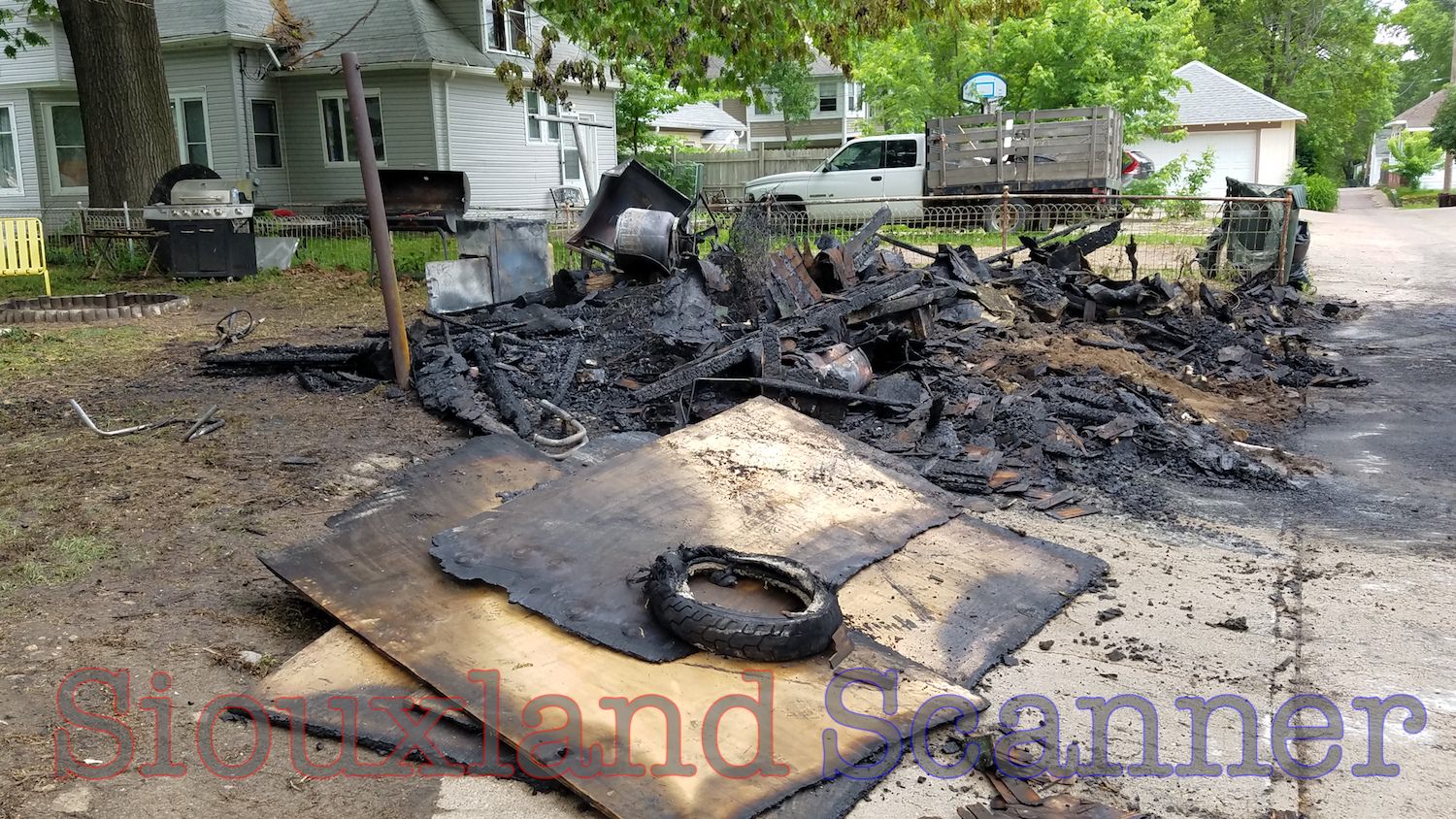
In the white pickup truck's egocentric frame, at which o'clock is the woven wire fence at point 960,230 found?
The woven wire fence is roughly at 9 o'clock from the white pickup truck.

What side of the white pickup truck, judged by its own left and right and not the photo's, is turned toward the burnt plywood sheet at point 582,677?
left

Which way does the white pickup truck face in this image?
to the viewer's left

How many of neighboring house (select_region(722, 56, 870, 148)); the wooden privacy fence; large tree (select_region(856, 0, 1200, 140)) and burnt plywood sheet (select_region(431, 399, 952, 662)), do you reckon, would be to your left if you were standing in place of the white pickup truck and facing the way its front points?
1

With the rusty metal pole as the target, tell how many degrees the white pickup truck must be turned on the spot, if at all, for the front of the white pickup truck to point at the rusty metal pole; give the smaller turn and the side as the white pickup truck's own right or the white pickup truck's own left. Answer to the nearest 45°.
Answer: approximately 90° to the white pickup truck's own left

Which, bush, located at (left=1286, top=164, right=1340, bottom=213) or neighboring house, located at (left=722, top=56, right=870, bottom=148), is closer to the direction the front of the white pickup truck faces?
the neighboring house

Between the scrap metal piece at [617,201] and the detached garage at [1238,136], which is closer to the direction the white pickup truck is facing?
the scrap metal piece

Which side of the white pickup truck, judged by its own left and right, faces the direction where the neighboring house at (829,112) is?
right

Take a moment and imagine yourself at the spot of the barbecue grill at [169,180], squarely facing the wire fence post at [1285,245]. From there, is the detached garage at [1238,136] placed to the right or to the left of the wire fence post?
left

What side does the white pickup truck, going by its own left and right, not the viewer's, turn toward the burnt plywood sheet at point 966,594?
left

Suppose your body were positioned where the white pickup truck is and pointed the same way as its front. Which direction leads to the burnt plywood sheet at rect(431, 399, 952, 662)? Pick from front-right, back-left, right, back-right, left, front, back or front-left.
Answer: left

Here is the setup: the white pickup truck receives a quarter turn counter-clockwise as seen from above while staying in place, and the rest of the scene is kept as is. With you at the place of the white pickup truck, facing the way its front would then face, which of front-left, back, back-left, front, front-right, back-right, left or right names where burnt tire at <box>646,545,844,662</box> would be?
front

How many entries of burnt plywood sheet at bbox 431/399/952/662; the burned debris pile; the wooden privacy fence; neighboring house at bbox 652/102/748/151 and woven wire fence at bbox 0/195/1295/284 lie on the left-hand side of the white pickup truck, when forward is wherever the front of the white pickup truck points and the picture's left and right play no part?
3

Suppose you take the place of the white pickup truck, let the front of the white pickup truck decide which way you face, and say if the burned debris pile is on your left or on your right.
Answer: on your left
